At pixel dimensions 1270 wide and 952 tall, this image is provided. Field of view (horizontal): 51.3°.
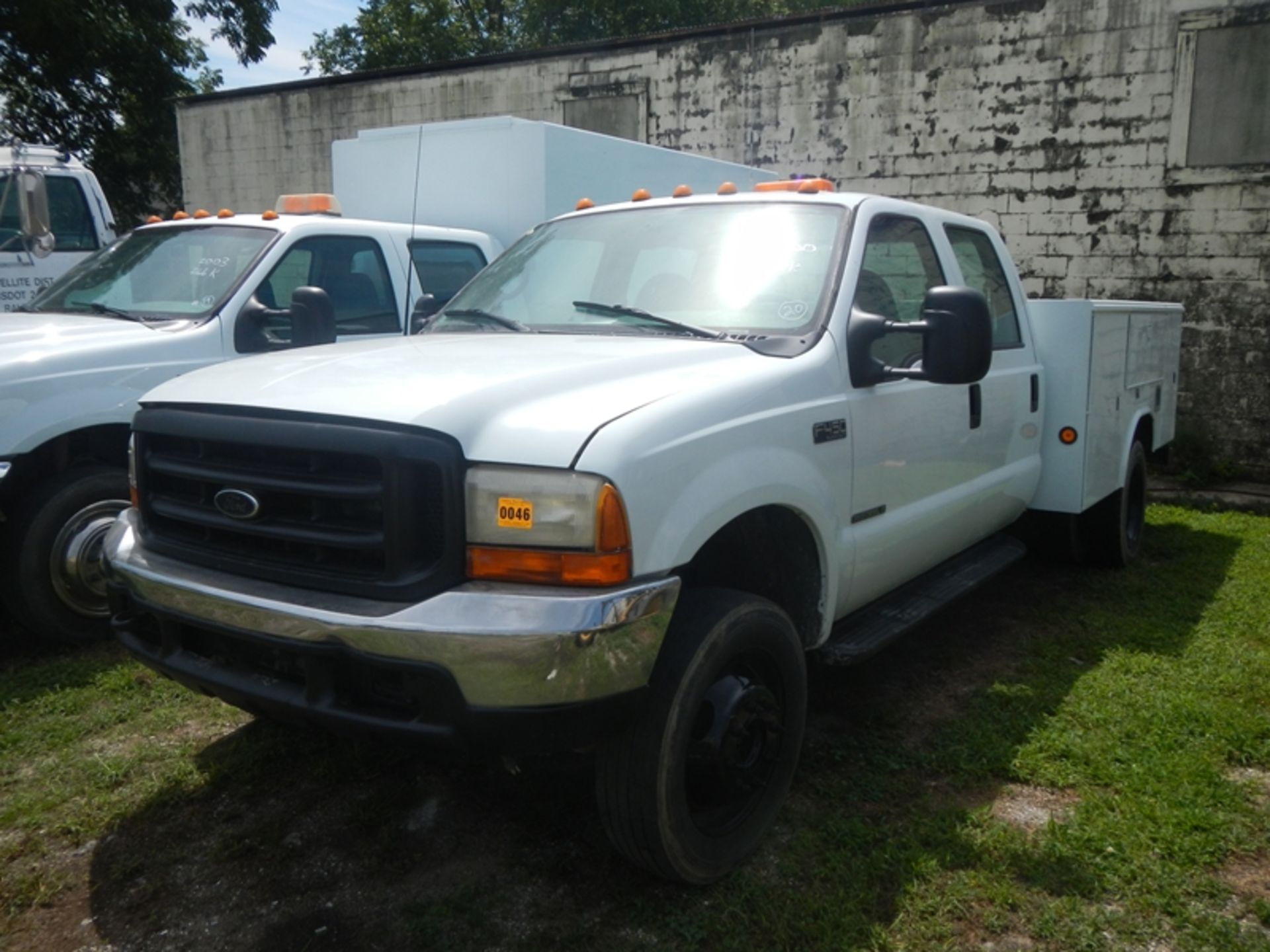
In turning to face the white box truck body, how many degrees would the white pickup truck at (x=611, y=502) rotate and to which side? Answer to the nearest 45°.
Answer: approximately 135° to its right

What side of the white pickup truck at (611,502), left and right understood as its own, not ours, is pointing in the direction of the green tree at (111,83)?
right

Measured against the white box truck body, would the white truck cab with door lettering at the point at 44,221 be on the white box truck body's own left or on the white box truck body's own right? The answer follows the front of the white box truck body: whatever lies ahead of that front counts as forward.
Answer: on the white box truck body's own right

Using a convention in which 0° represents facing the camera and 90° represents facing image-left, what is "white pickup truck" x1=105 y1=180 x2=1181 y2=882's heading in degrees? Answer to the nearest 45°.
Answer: approximately 45°

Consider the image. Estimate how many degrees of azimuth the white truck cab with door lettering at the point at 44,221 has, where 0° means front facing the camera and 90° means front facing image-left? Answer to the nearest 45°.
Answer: approximately 45°

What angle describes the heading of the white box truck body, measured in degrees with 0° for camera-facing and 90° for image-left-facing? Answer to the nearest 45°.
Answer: approximately 45°

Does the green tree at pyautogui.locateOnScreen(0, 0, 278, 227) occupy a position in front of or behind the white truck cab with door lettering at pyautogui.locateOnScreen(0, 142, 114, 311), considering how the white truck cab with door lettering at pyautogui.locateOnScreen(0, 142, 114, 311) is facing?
behind

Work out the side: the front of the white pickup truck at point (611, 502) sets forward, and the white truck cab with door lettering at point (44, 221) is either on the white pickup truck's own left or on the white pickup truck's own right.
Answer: on the white pickup truck's own right

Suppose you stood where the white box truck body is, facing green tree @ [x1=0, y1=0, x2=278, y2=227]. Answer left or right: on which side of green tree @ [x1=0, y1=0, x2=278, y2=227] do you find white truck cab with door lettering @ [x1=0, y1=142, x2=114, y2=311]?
left

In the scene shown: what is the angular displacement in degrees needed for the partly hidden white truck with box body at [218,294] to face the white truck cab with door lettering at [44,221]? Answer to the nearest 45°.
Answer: approximately 90° to its right

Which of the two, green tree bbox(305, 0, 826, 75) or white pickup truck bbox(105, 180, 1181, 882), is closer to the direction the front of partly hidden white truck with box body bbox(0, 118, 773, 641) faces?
the white pickup truck
